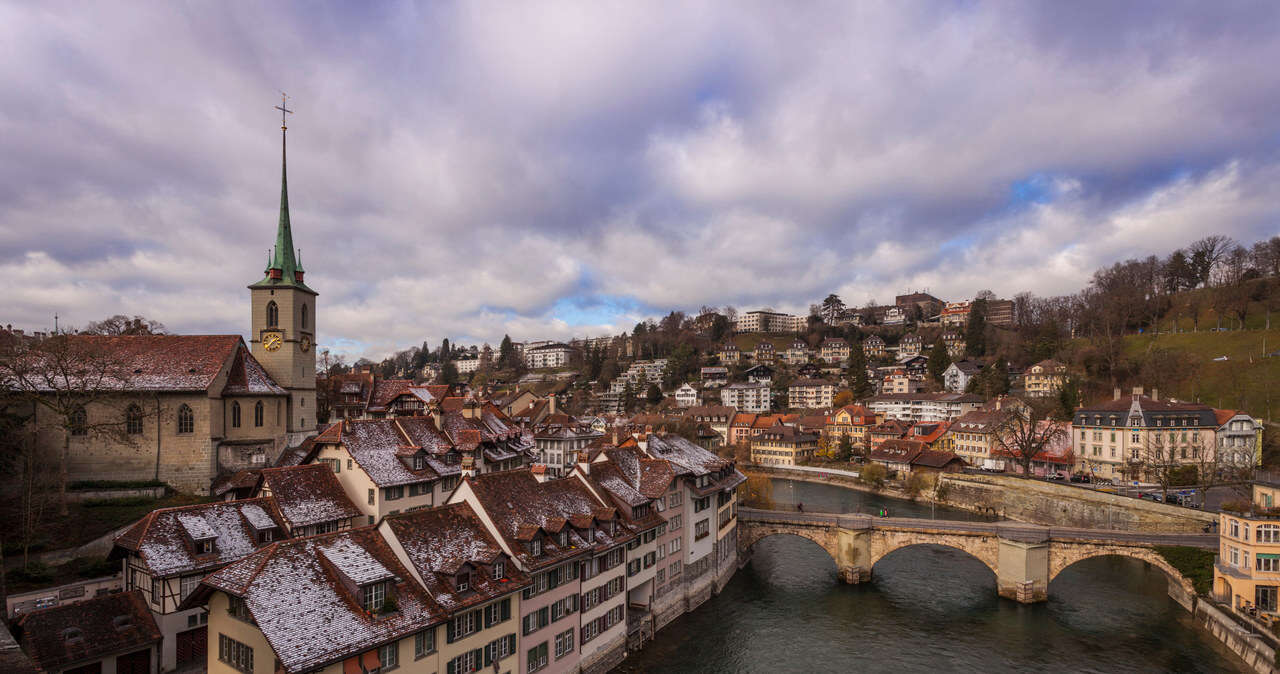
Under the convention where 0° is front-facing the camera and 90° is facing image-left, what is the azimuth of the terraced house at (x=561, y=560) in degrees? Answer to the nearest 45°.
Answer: approximately 315°

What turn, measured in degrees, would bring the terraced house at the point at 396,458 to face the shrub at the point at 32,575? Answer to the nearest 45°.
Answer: approximately 135° to its right

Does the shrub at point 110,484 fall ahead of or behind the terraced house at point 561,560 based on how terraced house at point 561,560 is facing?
behind

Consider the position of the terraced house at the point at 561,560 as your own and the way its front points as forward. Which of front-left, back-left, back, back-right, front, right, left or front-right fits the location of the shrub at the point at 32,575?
back-right

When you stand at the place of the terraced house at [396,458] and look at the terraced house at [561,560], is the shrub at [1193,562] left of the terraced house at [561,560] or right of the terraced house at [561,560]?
left

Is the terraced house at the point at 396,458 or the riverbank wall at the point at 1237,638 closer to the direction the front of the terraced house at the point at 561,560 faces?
the riverbank wall

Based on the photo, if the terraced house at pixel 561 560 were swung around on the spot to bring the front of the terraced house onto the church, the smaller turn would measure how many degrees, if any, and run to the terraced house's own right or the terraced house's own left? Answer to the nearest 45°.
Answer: approximately 180°

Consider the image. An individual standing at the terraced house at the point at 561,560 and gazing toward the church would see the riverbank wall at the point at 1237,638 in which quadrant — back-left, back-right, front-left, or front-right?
back-right
